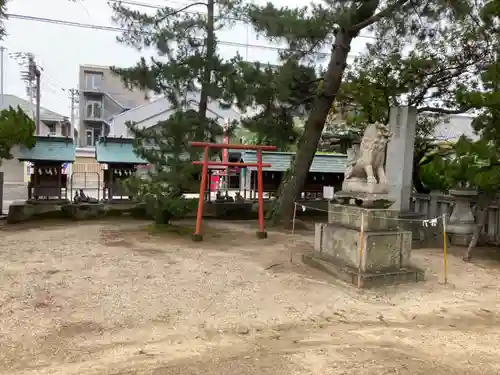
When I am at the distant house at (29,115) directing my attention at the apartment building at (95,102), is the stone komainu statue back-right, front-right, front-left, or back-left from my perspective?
back-right
